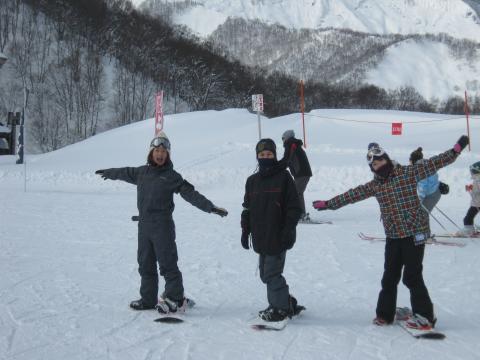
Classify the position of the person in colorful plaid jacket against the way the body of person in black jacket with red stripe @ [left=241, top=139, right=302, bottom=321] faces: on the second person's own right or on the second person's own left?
on the second person's own left

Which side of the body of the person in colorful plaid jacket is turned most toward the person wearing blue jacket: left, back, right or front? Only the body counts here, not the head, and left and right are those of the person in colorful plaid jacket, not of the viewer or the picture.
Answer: back

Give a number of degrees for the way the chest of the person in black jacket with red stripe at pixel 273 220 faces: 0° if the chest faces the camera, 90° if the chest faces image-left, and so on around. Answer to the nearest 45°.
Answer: approximately 45°

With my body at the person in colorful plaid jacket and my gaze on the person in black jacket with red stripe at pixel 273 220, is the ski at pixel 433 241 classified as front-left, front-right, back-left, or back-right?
back-right

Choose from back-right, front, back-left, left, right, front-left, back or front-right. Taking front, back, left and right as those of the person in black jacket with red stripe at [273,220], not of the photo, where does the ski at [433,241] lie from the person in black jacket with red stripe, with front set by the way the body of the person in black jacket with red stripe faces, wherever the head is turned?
back

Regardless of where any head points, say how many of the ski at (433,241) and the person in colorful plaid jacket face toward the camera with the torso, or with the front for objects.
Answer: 1

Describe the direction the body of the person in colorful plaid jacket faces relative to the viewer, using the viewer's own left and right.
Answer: facing the viewer

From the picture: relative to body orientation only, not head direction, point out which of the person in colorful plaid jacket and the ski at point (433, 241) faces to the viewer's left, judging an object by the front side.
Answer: the ski

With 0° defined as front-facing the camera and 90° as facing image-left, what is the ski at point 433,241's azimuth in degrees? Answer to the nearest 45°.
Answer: approximately 90°
